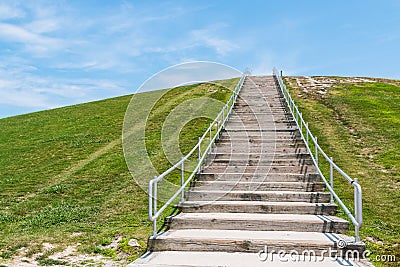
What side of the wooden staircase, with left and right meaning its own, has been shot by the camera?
front
